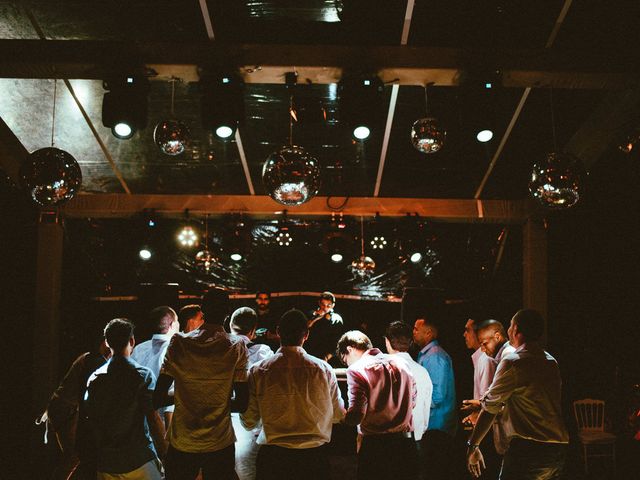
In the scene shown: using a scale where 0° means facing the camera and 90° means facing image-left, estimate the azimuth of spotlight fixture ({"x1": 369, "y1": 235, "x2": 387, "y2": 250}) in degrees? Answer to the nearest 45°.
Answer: approximately 0°

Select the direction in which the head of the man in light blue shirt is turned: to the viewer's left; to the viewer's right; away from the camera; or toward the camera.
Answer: to the viewer's left

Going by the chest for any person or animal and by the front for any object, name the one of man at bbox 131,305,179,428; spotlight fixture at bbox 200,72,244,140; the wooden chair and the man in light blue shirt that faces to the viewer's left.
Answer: the man in light blue shirt

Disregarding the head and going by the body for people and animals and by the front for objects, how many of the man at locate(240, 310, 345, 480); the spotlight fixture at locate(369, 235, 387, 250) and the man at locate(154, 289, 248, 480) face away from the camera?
2

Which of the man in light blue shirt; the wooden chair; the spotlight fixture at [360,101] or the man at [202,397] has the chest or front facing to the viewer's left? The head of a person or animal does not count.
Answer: the man in light blue shirt

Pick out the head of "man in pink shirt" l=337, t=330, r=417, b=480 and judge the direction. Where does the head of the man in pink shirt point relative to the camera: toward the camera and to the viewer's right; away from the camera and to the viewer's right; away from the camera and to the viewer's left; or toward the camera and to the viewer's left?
away from the camera and to the viewer's left

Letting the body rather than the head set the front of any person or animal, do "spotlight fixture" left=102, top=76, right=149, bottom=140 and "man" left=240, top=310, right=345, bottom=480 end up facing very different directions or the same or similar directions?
very different directions

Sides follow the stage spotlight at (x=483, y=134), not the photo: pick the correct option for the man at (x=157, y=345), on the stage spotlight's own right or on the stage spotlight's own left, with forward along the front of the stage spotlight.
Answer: on the stage spotlight's own right

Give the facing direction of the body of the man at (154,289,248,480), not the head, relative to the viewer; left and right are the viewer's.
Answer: facing away from the viewer
